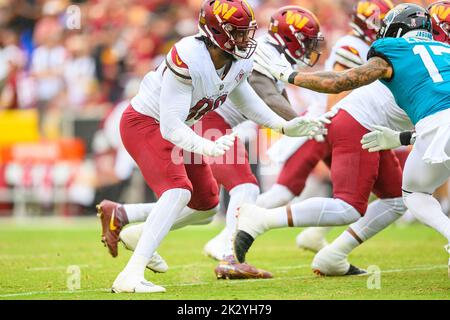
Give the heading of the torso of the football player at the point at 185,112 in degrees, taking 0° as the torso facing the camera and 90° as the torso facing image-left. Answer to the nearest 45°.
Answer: approximately 315°

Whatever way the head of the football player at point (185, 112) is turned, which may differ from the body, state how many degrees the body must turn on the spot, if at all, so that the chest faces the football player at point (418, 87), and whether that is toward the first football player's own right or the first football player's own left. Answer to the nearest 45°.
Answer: approximately 45° to the first football player's own left

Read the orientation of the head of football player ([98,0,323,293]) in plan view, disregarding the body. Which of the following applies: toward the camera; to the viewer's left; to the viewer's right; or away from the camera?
to the viewer's right

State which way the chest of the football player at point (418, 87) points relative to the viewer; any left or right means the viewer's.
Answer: facing away from the viewer and to the left of the viewer
